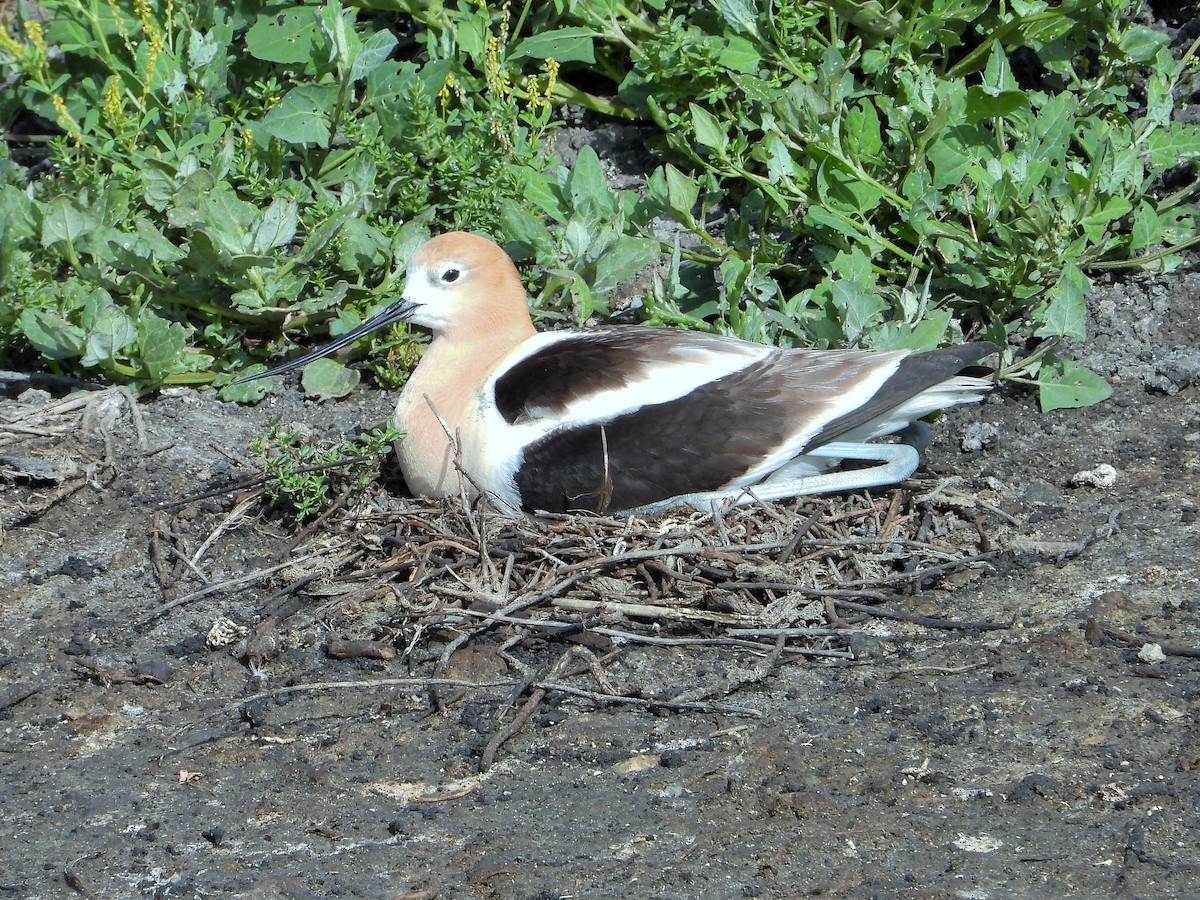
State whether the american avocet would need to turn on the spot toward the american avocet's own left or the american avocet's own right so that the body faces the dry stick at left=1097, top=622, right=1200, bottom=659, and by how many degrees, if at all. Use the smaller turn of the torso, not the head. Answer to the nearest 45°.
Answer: approximately 135° to the american avocet's own left

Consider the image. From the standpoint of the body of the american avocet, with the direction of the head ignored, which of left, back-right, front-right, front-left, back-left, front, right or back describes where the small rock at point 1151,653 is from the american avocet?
back-left

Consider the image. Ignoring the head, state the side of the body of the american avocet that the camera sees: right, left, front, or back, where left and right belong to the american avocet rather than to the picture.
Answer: left

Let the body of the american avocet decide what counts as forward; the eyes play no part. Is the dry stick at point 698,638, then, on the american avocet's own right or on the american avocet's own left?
on the american avocet's own left

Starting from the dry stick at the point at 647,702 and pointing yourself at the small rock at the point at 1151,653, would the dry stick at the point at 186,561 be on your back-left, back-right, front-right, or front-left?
back-left

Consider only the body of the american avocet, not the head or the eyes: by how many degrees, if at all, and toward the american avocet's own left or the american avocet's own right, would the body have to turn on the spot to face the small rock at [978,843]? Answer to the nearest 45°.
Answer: approximately 90° to the american avocet's own left

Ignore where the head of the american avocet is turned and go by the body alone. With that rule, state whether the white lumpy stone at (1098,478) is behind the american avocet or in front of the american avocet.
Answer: behind

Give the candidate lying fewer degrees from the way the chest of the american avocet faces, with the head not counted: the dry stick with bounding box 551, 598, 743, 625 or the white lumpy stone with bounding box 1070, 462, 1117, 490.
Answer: the dry stick

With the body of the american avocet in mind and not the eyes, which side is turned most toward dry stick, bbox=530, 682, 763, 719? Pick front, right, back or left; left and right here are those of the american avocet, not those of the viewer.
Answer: left

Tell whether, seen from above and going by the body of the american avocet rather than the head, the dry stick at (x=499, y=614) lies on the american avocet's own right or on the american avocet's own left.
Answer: on the american avocet's own left
